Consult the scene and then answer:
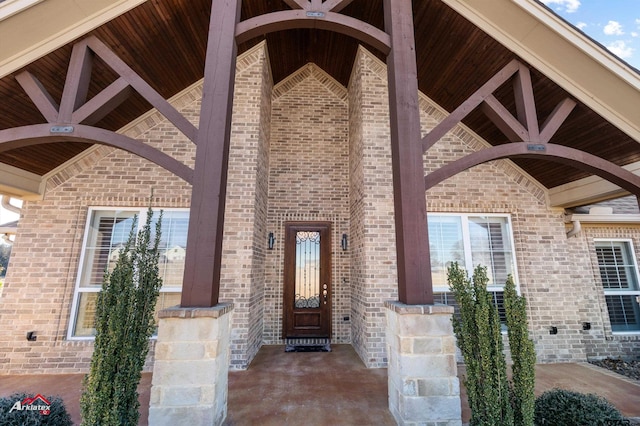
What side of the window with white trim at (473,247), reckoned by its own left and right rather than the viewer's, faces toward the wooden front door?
right

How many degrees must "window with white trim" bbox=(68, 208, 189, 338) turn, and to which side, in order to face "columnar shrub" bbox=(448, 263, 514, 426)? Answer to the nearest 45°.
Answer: approximately 45° to its left

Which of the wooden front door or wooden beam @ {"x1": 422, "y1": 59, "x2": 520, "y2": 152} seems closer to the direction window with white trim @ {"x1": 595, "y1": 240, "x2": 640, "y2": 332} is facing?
the wooden beam

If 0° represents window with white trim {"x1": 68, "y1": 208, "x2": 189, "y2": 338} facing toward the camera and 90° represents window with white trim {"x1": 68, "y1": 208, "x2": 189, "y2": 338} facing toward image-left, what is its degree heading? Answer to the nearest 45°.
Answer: approximately 0°

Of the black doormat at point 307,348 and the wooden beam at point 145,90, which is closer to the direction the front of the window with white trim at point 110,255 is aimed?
the wooden beam

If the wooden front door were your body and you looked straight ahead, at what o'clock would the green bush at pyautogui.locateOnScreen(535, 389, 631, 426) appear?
The green bush is roughly at 11 o'clock from the wooden front door.

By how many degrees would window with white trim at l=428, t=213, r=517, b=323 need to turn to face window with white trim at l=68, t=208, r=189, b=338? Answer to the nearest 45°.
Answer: approximately 45° to its right

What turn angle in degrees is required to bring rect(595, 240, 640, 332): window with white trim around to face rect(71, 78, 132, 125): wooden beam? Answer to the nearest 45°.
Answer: approximately 45° to its right
